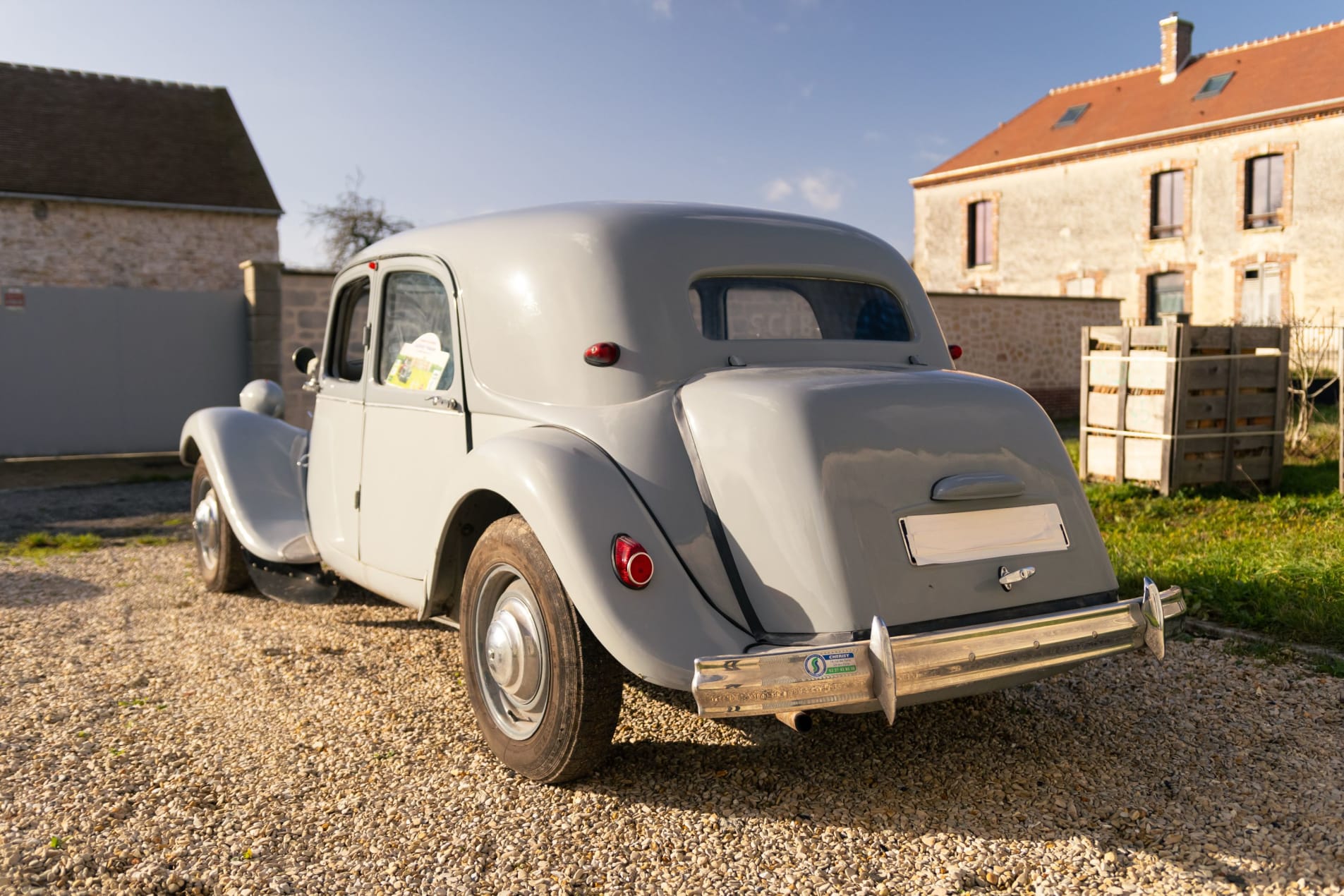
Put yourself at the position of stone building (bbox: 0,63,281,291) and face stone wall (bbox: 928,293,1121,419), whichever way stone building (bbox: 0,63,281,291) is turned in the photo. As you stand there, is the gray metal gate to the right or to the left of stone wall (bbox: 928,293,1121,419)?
right

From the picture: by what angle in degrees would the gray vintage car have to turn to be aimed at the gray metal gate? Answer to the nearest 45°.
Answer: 0° — it already faces it

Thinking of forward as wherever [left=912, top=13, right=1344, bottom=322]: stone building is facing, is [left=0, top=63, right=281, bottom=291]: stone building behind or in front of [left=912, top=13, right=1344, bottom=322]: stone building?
in front

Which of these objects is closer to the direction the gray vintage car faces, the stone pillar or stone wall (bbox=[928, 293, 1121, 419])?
the stone pillar

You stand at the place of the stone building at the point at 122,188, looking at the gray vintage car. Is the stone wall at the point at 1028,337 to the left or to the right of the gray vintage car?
left

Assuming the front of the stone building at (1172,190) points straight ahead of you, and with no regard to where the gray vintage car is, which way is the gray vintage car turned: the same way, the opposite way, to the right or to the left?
to the right

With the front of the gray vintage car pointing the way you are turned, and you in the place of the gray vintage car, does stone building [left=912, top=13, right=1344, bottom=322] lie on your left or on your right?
on your right

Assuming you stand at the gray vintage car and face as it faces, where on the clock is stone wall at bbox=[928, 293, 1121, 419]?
The stone wall is roughly at 2 o'clock from the gray vintage car.

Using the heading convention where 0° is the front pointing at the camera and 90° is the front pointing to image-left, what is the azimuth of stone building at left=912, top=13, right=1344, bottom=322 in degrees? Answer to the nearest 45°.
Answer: approximately 45°

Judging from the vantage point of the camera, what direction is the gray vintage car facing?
facing away from the viewer and to the left of the viewer

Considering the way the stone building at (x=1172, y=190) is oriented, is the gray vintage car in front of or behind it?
in front
